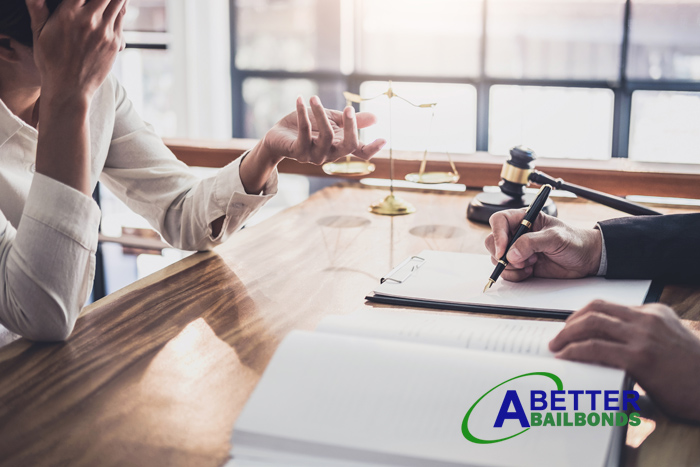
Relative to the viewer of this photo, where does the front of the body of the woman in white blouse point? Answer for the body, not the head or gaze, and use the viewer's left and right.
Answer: facing the viewer and to the right of the viewer
